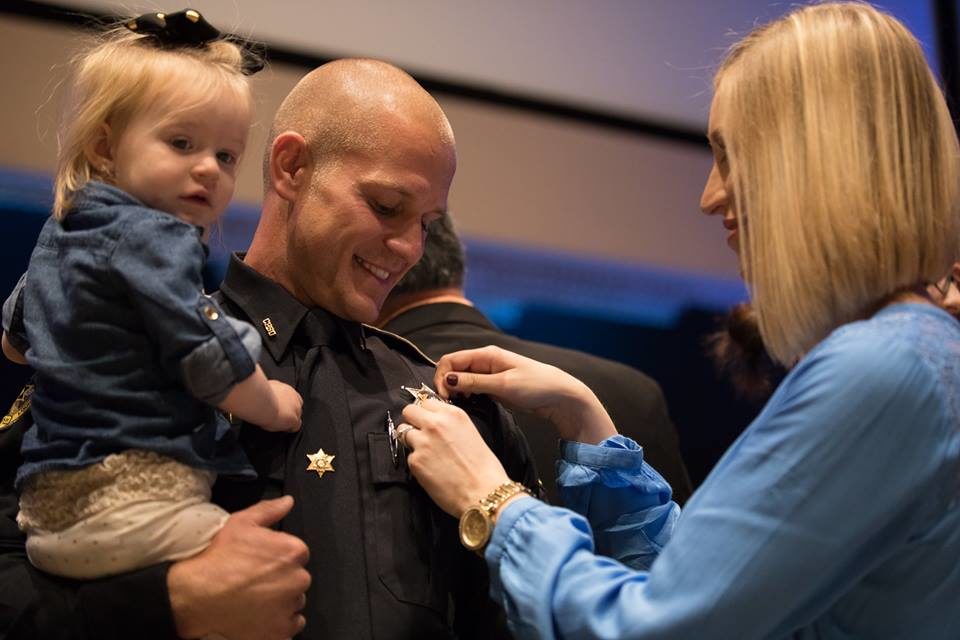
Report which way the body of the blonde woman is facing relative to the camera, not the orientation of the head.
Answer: to the viewer's left

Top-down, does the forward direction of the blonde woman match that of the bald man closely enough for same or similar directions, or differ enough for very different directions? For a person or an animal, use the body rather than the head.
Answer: very different directions

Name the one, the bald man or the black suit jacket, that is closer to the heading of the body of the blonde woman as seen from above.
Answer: the bald man

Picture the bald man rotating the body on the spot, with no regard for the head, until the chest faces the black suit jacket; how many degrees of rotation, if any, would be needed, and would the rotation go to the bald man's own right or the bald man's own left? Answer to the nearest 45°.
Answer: approximately 90° to the bald man's own left

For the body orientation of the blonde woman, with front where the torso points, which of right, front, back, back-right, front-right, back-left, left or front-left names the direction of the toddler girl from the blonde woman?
front

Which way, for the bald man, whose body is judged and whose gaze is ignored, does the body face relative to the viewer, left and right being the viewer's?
facing the viewer and to the right of the viewer

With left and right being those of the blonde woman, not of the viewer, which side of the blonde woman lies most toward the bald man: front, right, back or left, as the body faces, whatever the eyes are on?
front

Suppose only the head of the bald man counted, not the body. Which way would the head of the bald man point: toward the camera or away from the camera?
toward the camera

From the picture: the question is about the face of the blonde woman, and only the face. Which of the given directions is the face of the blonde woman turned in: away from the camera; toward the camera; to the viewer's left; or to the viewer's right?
to the viewer's left

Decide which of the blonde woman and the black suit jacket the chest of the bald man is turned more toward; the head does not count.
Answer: the blonde woman

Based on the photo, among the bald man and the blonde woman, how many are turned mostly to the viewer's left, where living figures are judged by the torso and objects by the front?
1

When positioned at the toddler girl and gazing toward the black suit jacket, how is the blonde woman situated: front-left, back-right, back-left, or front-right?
front-right

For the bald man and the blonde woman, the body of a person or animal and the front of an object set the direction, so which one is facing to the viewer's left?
the blonde woman
